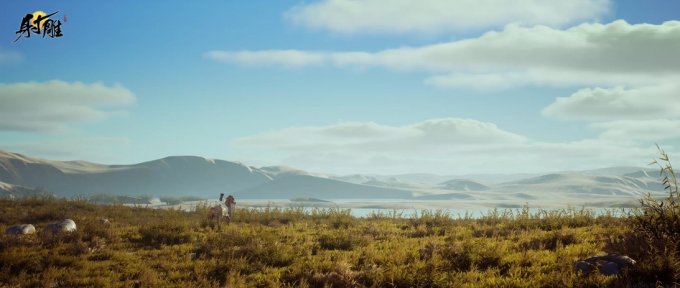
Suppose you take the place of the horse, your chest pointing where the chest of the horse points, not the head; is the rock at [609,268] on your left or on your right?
on your right

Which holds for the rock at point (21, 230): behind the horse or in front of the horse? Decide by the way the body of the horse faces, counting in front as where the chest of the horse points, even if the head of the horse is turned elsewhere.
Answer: behind

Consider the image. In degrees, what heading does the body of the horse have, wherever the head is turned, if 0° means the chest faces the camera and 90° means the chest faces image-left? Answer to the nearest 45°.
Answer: approximately 270°

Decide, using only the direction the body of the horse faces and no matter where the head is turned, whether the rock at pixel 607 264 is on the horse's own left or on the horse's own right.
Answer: on the horse's own right

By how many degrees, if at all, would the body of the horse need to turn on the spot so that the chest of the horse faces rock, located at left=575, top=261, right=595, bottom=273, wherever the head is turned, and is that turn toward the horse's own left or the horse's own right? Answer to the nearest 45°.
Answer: approximately 45° to the horse's own right
